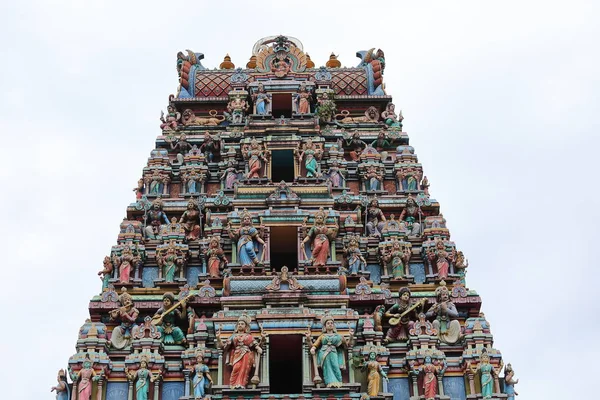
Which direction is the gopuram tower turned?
toward the camera
